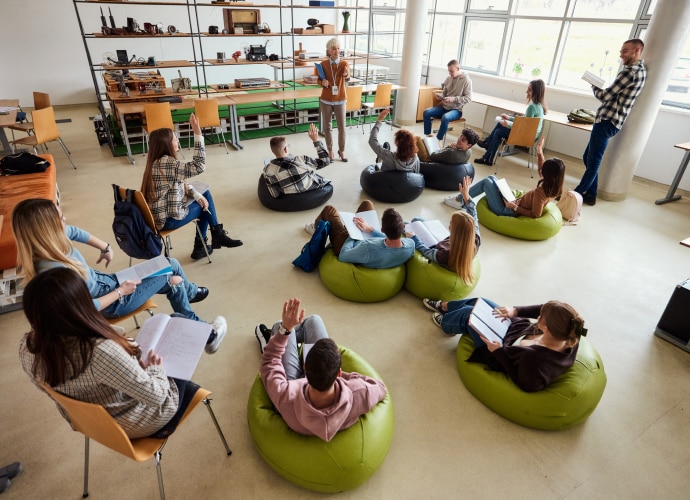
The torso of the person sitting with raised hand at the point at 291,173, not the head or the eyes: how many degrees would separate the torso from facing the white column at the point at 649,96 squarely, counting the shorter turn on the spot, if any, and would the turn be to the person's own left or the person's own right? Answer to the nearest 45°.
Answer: approximately 45° to the person's own right

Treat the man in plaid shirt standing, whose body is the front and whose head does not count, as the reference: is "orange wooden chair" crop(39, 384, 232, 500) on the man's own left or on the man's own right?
on the man's own left

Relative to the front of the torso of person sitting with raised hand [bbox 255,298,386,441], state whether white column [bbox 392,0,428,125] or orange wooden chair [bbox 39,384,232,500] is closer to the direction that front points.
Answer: the white column

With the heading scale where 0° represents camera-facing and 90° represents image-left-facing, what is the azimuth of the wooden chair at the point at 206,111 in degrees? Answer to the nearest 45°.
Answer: approximately 180°

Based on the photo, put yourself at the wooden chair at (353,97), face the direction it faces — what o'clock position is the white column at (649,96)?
The white column is roughly at 4 o'clock from the wooden chair.

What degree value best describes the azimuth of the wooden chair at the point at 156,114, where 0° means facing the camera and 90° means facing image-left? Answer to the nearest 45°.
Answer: approximately 180°

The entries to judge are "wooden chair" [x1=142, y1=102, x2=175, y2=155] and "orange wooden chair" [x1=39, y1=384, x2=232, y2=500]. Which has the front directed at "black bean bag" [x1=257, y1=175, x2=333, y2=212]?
the orange wooden chair

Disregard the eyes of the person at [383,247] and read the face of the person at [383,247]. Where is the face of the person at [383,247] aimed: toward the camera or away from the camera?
away from the camera

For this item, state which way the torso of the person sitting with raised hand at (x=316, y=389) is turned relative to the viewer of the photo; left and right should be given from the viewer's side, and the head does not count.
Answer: facing away from the viewer

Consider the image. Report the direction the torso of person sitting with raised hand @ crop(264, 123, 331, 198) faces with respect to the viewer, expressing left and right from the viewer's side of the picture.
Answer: facing away from the viewer and to the right of the viewer

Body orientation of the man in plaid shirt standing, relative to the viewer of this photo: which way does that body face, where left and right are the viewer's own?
facing to the left of the viewer
